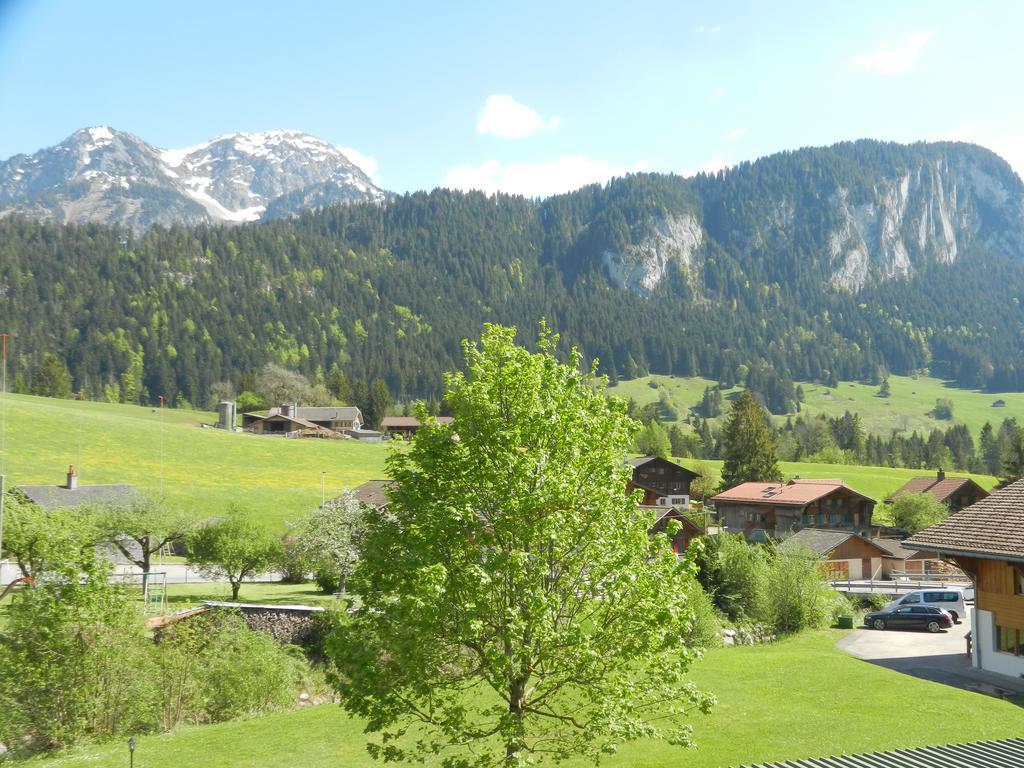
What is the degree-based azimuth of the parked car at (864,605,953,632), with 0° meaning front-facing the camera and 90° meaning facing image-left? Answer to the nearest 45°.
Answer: approximately 90°

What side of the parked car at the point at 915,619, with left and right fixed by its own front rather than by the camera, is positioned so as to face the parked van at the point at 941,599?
right

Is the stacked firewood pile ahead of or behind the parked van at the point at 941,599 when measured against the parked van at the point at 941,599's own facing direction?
ahead

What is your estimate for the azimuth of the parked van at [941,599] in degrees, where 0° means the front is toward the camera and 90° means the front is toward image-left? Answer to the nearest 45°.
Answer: approximately 90°

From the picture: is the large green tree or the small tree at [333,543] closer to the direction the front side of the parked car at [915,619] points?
the small tree

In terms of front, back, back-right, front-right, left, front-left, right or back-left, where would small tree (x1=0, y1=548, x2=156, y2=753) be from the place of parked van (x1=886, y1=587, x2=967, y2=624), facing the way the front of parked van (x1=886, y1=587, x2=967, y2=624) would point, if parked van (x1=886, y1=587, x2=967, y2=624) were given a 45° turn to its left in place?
front

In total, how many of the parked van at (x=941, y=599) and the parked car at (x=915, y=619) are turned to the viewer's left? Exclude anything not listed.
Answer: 2

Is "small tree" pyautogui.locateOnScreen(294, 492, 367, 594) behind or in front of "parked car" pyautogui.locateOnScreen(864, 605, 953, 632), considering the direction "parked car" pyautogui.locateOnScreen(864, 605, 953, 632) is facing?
in front

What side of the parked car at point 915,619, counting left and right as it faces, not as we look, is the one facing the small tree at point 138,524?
front

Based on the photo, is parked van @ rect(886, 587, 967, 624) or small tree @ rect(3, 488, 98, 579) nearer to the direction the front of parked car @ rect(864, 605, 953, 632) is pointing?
the small tree

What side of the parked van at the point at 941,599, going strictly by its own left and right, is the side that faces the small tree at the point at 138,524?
front

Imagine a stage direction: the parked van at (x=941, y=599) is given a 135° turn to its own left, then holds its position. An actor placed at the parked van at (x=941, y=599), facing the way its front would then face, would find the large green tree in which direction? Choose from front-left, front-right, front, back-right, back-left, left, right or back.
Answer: front-right

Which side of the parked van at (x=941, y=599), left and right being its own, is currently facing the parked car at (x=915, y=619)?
left

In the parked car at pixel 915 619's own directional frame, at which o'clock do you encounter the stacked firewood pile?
The stacked firewood pile is roughly at 11 o'clock from the parked car.
